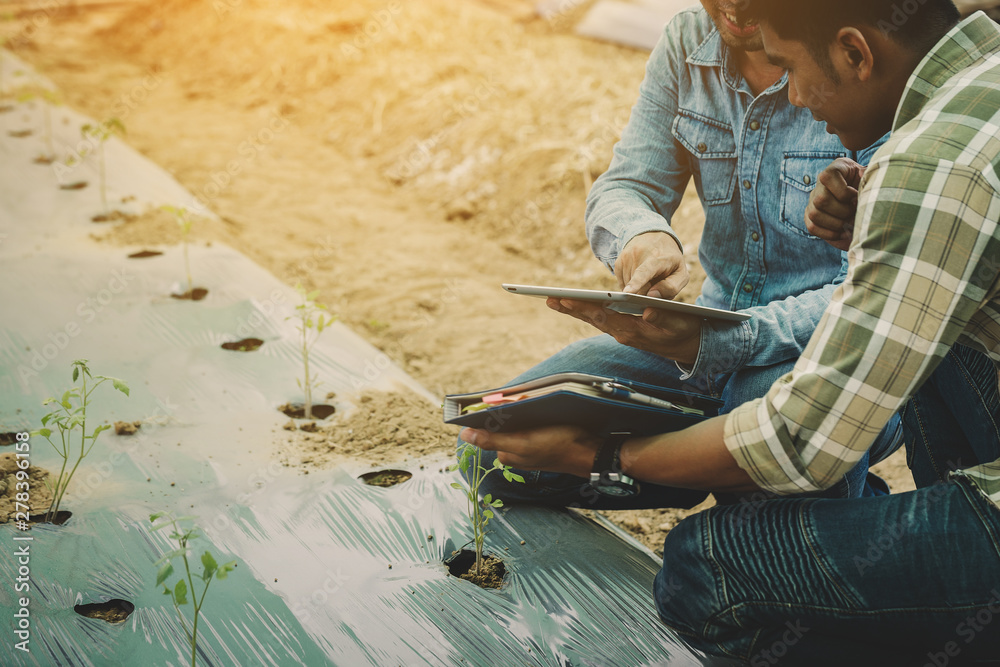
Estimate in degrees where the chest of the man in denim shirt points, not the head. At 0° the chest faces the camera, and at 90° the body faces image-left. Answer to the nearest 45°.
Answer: approximately 45°

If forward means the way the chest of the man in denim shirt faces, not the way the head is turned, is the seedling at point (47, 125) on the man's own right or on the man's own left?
on the man's own right

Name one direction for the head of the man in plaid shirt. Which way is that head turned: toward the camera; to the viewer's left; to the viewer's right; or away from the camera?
to the viewer's left

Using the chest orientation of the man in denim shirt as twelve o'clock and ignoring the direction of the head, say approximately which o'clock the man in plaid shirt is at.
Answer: The man in plaid shirt is roughly at 10 o'clock from the man in denim shirt.

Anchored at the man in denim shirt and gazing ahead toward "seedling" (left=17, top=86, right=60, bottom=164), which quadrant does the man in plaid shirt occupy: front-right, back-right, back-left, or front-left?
back-left

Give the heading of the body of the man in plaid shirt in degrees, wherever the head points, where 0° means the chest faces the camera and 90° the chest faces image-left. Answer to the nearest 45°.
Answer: approximately 90°
